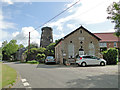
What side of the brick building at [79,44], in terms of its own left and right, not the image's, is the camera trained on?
front

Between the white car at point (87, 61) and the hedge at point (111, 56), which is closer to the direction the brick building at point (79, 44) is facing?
the white car

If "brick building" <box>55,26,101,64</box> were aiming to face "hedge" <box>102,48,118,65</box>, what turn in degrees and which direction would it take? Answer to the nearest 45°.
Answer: approximately 45° to its left

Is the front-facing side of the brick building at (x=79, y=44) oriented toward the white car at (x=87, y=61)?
yes
